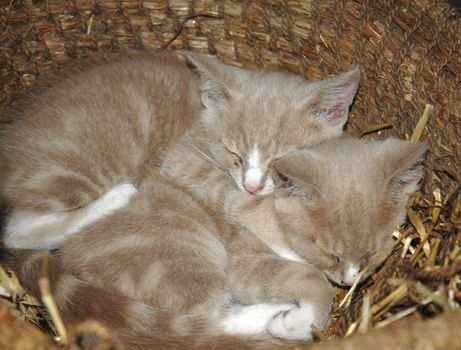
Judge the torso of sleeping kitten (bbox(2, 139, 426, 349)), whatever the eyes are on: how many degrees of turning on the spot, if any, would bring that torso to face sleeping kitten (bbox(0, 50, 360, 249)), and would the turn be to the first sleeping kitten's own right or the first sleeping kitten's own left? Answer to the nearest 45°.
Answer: approximately 135° to the first sleeping kitten's own left

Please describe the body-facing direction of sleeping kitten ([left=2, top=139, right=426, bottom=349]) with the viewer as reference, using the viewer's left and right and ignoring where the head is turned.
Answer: facing to the right of the viewer
